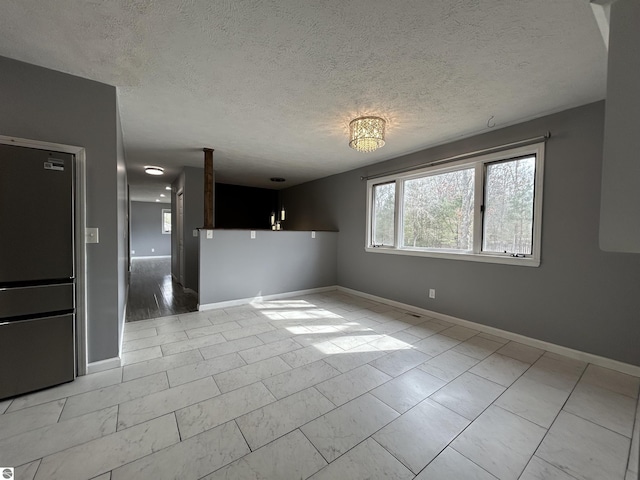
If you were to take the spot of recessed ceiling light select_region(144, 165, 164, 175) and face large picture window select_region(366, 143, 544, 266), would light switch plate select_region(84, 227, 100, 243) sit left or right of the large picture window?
right

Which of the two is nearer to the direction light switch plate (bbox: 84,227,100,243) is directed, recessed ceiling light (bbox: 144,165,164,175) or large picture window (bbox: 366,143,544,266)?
the large picture window

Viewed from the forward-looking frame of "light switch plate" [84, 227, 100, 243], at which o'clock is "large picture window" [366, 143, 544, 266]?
The large picture window is roughly at 10 o'clock from the light switch plate.

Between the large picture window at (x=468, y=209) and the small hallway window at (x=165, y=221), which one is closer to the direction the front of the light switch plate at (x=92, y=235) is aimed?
the large picture window

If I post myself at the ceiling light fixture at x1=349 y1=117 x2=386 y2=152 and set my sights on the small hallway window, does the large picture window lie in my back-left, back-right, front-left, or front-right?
back-right

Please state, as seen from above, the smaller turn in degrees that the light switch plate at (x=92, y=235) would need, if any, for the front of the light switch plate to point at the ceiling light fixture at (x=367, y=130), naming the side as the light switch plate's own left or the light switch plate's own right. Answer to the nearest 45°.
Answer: approximately 45° to the light switch plate's own left

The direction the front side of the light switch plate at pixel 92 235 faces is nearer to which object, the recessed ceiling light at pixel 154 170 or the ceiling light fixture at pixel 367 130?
the ceiling light fixture
